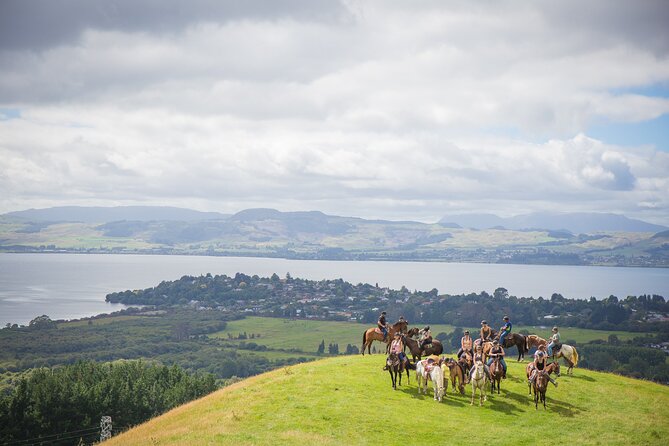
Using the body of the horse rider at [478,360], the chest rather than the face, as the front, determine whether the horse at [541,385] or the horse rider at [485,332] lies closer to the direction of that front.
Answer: the horse

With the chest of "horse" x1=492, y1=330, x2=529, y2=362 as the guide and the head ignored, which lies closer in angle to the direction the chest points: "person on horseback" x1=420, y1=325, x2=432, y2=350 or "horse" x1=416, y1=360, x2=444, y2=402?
the person on horseback

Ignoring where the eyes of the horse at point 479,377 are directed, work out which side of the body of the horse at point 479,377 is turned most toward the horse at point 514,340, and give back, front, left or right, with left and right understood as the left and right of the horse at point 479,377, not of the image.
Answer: back

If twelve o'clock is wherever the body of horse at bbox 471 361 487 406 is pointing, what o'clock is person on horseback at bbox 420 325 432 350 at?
The person on horseback is roughly at 5 o'clock from the horse.

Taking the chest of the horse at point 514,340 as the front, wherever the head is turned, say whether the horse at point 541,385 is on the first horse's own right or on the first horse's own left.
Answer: on the first horse's own left

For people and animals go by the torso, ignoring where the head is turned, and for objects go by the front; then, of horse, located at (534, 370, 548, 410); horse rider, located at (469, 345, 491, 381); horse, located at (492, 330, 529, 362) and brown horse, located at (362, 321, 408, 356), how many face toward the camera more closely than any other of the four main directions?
2

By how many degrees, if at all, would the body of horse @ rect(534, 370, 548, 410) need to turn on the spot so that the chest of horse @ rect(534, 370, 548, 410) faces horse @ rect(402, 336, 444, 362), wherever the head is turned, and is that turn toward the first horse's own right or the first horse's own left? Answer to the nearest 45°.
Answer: approximately 135° to the first horse's own right

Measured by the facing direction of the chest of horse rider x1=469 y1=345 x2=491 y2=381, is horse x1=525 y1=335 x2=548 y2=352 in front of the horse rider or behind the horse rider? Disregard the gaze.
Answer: behind

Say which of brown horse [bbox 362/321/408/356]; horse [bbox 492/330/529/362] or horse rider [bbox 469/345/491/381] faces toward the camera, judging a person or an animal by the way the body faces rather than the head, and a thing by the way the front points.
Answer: the horse rider

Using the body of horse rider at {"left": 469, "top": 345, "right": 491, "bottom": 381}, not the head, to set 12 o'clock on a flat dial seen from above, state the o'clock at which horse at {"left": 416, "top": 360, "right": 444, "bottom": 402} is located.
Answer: The horse is roughly at 2 o'clock from the horse rider.

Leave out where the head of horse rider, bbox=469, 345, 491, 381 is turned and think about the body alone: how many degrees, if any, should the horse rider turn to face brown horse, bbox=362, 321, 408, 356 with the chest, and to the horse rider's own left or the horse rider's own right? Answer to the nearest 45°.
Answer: approximately 135° to the horse rider's own right
